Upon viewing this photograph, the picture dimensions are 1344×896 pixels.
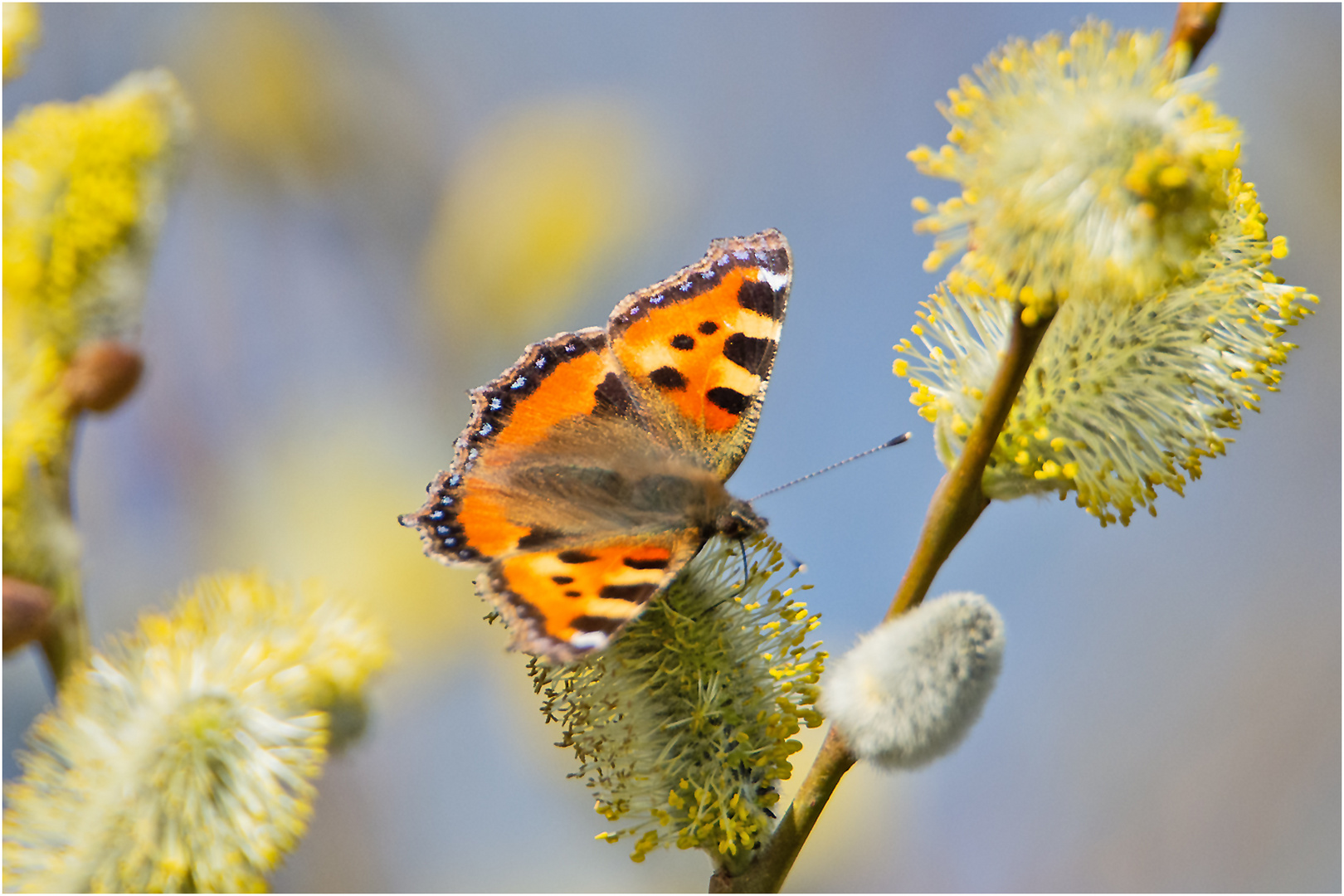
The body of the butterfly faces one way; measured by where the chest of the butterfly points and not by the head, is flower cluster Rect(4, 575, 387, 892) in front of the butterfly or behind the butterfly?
behind

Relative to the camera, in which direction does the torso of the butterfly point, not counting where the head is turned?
to the viewer's right

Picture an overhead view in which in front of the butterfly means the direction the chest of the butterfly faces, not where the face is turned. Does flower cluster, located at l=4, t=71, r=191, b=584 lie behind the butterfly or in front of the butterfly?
behind

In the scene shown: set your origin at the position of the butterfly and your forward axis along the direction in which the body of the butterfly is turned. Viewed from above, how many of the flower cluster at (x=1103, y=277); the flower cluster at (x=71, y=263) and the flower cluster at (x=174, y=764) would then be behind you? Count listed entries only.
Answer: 2
